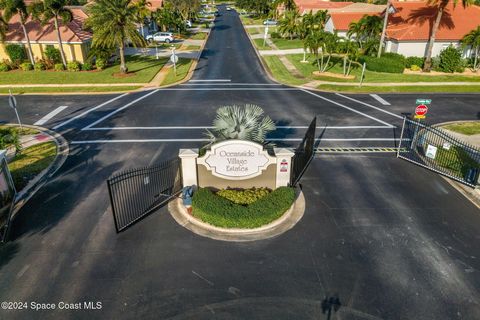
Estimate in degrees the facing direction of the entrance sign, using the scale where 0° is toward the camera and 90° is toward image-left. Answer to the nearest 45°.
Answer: approximately 0°

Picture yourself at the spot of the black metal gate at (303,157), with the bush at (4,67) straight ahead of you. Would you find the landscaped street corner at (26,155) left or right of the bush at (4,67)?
left

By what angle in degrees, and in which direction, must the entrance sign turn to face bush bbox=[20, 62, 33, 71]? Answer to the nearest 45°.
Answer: approximately 135° to its right

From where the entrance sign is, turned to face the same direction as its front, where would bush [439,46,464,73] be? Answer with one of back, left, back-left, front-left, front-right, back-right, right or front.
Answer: back-left

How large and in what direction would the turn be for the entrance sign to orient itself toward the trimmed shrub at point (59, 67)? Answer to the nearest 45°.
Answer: approximately 135° to its right

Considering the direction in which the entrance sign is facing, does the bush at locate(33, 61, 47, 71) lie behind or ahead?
behind

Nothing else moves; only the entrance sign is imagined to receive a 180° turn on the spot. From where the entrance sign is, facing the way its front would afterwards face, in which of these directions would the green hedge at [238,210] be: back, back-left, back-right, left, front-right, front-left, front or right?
back

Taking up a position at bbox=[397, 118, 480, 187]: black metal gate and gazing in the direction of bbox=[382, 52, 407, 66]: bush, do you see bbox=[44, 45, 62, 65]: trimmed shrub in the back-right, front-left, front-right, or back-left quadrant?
front-left

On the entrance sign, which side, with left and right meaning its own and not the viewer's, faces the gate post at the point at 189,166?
right

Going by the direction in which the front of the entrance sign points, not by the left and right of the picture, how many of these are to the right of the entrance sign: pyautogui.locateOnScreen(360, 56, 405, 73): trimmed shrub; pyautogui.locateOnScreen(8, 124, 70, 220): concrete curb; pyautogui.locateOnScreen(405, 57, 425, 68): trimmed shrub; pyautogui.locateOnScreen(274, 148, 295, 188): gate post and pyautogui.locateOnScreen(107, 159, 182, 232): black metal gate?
2

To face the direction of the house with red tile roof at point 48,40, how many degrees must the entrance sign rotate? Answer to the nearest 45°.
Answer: approximately 135° to its right

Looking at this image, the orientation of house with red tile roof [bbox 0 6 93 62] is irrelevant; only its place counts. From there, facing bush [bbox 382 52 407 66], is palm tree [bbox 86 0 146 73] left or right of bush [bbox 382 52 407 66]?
right
